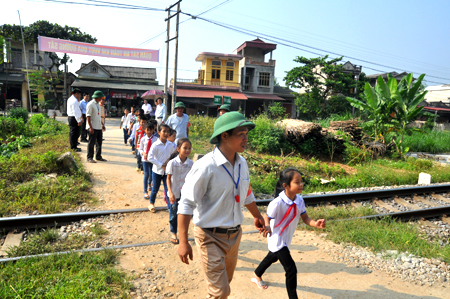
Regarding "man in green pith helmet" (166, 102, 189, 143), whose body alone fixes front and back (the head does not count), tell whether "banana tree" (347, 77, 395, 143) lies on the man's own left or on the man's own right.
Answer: on the man's own left

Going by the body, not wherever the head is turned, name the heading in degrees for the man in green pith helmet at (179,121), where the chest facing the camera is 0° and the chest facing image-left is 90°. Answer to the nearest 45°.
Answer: approximately 0°

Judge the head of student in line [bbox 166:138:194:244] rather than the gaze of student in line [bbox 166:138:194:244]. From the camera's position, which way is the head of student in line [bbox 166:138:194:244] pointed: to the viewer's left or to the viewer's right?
to the viewer's right

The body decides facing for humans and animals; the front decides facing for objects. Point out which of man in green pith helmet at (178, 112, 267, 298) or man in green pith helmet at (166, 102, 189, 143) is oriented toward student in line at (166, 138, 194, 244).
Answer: man in green pith helmet at (166, 102, 189, 143)

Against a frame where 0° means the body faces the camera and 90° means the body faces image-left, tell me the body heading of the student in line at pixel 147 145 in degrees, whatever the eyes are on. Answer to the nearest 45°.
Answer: approximately 0°

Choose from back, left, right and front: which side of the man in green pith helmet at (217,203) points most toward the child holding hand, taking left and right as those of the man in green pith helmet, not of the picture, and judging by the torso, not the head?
left

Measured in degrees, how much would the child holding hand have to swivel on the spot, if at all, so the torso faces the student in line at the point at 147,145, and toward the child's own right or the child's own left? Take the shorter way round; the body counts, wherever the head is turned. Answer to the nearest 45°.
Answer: approximately 180°
